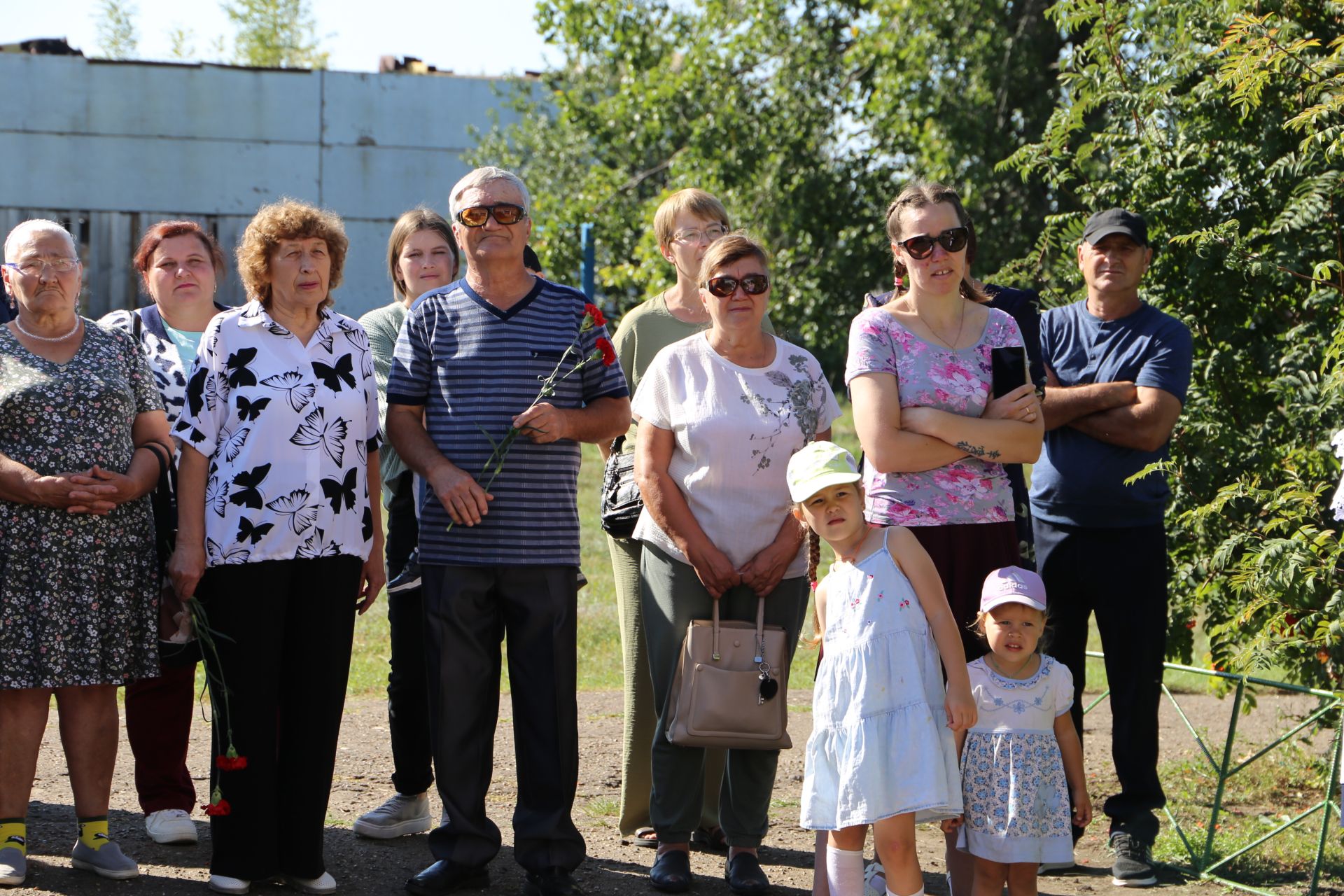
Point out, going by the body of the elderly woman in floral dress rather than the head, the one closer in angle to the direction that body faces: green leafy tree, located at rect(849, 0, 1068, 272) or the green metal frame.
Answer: the green metal frame

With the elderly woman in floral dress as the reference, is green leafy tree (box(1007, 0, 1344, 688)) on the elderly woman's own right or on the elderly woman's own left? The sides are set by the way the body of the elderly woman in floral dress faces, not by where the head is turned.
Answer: on the elderly woman's own left

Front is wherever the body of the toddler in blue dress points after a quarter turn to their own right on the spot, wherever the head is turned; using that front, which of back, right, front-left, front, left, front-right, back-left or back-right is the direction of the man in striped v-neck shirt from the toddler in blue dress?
front

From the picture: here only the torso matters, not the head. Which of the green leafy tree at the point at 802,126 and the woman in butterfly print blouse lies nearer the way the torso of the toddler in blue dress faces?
the woman in butterfly print blouse

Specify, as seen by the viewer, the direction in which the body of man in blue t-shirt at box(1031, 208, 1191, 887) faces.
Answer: toward the camera

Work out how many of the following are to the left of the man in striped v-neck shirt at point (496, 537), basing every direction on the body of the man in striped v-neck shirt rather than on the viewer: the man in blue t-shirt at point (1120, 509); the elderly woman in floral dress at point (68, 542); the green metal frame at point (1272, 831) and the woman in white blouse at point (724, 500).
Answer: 3

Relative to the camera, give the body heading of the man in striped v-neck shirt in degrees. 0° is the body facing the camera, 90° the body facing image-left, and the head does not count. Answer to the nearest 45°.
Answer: approximately 0°

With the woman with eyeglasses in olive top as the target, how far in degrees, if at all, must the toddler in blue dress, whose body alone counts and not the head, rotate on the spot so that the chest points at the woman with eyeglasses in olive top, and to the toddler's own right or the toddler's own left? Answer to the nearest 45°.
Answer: approximately 135° to the toddler's own right

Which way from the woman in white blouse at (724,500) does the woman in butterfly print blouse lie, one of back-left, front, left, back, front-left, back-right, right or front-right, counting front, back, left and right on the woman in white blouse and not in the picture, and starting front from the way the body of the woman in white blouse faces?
right
